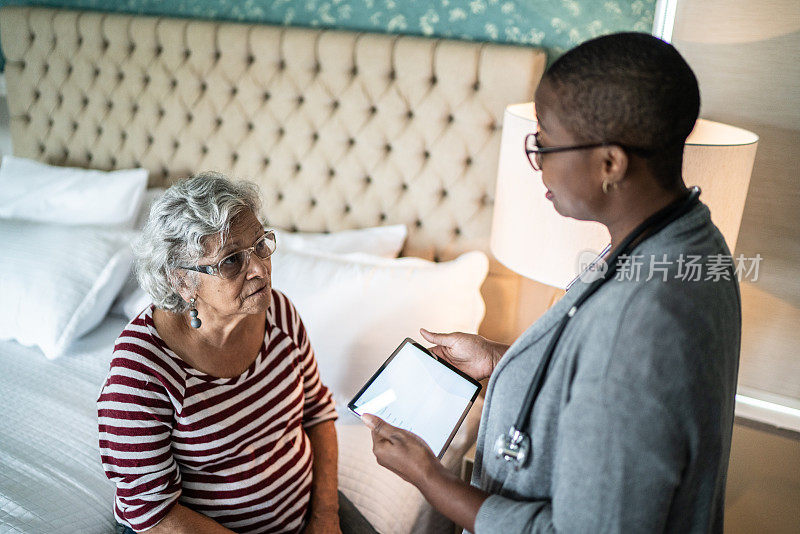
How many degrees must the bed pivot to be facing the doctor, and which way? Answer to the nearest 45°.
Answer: approximately 45° to its left

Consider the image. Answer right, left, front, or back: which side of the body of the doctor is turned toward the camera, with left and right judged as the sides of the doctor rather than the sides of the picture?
left

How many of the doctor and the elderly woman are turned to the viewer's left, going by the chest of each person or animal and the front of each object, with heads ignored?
1

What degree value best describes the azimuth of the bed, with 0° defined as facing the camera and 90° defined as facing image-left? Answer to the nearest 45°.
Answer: approximately 45°

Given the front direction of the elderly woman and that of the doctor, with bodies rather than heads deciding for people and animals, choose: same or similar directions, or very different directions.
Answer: very different directions
